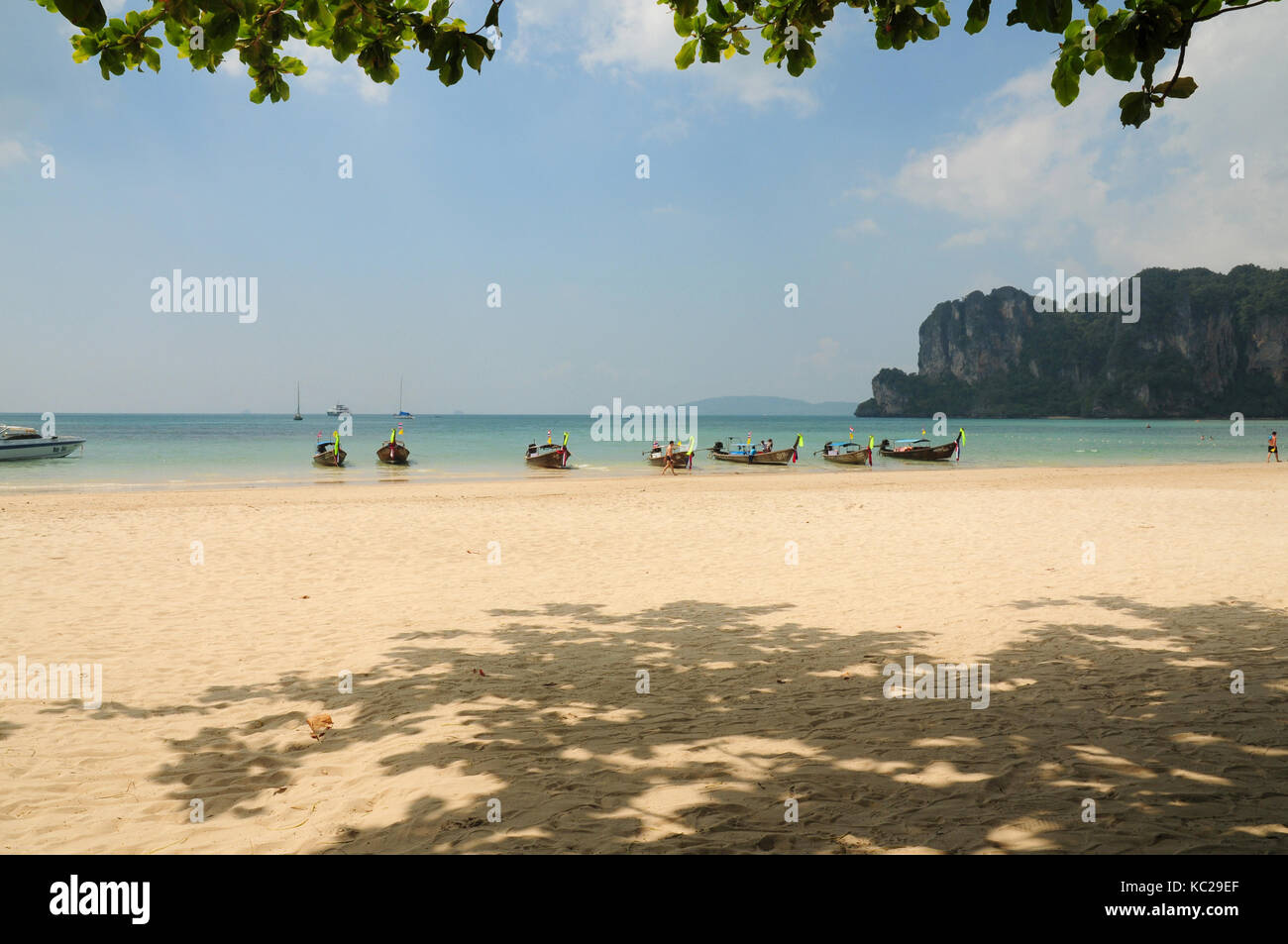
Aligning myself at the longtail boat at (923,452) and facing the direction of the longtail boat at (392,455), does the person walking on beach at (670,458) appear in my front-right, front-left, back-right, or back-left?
front-left

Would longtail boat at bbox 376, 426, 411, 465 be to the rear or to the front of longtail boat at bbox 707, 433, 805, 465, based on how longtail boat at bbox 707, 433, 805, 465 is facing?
to the rear

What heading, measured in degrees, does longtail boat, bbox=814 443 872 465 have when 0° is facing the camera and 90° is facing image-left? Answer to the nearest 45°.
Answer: approximately 315°

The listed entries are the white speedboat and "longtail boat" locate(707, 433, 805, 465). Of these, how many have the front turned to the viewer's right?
2

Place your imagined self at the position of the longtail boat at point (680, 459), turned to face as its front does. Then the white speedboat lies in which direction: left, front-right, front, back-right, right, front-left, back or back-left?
back-right

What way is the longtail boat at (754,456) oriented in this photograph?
to the viewer's right

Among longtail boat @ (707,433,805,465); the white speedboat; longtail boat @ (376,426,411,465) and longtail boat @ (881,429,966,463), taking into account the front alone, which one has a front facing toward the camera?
longtail boat @ (376,426,411,465)

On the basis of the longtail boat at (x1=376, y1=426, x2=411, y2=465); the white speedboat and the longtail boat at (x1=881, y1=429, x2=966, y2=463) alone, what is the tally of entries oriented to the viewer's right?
2

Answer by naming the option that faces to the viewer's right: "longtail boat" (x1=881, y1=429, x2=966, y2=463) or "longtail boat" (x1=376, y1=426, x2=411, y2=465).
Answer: "longtail boat" (x1=881, y1=429, x2=966, y2=463)

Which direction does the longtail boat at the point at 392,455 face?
toward the camera

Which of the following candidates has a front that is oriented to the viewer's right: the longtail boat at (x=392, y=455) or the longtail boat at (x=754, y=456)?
the longtail boat at (x=754, y=456)

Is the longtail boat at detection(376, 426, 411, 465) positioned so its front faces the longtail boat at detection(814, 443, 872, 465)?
no

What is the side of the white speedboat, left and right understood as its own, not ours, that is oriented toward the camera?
right

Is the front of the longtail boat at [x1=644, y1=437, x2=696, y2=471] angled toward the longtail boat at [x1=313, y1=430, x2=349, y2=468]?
no

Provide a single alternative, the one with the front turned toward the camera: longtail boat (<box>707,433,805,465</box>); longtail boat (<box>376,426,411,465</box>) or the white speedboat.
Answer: longtail boat (<box>376,426,411,465</box>)

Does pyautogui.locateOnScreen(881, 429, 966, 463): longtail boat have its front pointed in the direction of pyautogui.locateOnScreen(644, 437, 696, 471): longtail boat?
no
